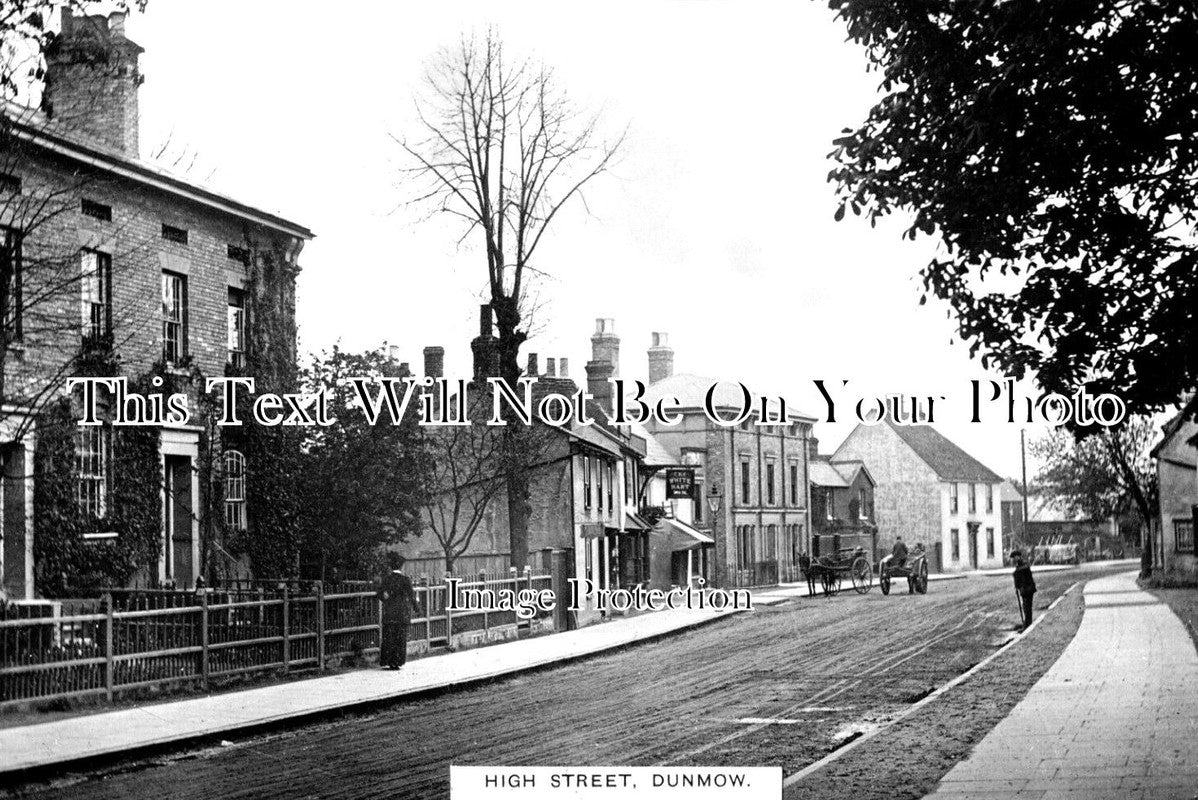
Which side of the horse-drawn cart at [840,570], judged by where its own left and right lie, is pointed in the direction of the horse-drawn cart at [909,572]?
back

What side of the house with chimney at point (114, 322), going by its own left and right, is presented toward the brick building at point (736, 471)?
left

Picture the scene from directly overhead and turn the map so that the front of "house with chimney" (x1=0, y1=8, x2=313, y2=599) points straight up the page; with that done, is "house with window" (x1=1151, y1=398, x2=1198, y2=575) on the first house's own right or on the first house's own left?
on the first house's own left

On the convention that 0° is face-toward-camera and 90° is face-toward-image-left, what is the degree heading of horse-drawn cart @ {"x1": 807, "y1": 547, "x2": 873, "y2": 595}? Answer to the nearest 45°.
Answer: approximately 45°

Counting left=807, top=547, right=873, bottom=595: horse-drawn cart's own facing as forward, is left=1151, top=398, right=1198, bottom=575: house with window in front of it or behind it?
behind
